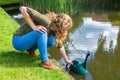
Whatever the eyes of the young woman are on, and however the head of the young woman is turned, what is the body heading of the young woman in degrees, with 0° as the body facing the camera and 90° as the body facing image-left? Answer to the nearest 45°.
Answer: approximately 270°

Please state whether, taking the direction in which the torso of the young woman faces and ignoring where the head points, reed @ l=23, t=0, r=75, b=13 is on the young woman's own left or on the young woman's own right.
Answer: on the young woman's own left
